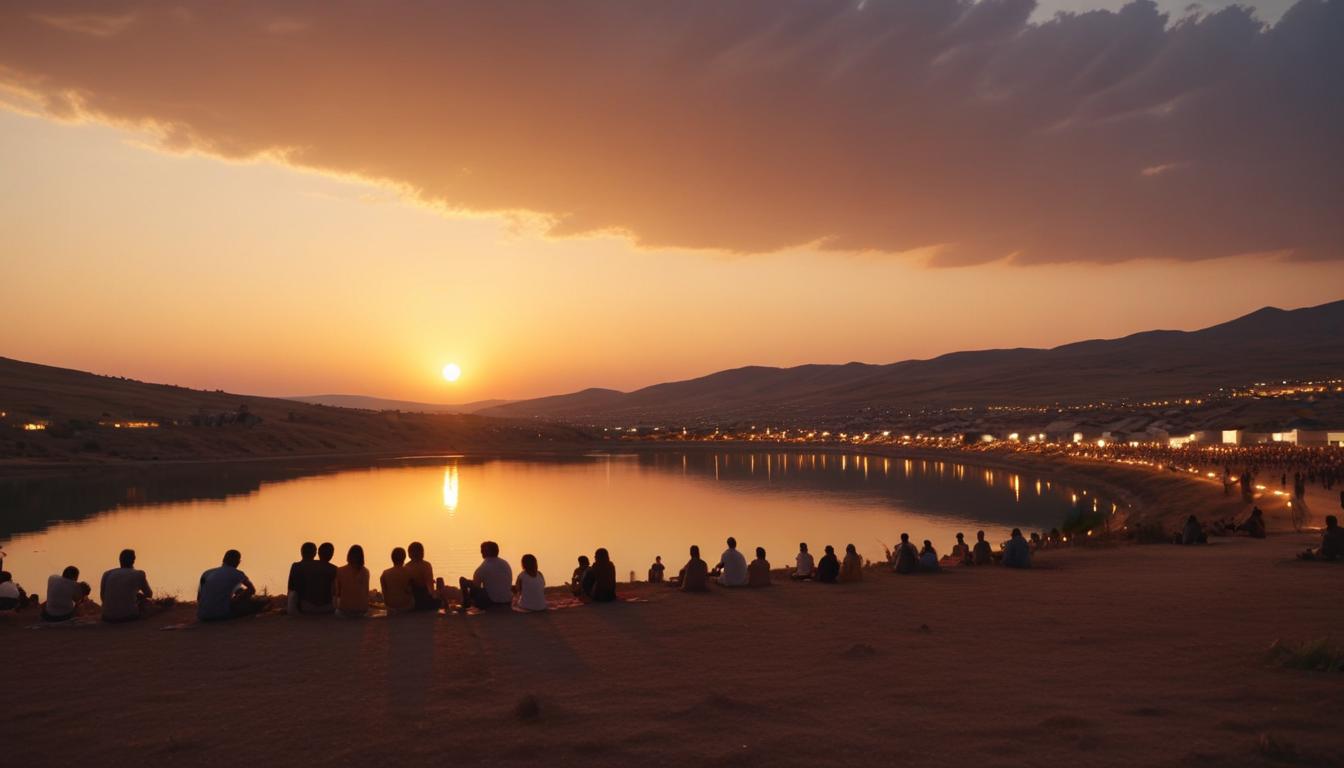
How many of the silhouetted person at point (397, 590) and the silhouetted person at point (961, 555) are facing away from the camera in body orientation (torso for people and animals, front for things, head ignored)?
2

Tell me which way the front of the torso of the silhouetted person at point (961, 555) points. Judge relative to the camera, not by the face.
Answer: away from the camera

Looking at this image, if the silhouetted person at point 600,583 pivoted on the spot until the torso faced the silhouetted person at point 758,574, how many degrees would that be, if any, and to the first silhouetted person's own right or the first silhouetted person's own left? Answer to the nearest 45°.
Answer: approximately 45° to the first silhouetted person's own right

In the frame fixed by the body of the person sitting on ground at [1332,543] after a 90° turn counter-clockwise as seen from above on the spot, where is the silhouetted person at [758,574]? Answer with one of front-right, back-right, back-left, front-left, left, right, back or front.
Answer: front-right

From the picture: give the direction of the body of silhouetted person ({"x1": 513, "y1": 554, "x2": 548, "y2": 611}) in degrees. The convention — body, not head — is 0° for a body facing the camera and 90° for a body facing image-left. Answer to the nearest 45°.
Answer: approximately 180°

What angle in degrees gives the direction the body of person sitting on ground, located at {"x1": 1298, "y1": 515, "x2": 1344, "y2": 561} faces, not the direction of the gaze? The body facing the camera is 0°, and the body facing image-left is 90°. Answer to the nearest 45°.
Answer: approximately 90°

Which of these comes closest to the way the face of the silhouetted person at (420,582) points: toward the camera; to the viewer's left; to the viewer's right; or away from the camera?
away from the camera

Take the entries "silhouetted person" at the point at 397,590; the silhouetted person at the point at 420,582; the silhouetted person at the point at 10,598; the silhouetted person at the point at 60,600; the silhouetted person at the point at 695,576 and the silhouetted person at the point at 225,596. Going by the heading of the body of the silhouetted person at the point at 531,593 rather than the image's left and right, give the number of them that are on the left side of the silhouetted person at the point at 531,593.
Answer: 5

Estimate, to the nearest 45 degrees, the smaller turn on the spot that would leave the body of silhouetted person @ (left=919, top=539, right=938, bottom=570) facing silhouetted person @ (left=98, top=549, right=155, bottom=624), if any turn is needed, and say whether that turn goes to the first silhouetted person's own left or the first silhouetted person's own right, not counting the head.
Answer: approximately 135° to the first silhouetted person's own left

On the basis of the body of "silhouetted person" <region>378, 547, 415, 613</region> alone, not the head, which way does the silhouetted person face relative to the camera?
away from the camera
